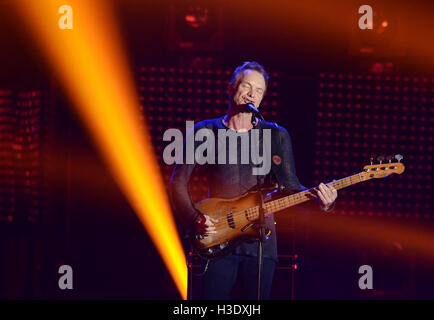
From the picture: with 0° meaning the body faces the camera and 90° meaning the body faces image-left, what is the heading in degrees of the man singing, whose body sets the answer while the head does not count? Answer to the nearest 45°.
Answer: approximately 0°
